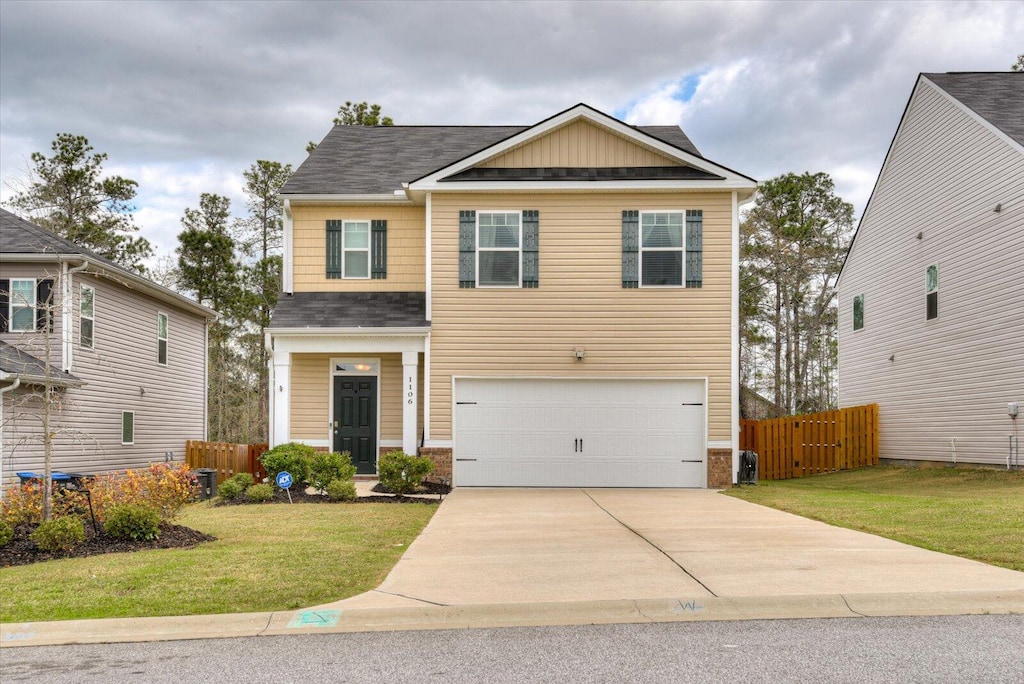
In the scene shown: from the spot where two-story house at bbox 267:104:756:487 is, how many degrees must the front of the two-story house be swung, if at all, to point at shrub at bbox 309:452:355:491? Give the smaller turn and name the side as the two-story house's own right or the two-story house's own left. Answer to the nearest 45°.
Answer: approximately 45° to the two-story house's own right

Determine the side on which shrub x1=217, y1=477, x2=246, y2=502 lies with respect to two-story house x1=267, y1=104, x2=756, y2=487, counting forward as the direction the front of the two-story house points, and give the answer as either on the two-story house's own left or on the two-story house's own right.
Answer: on the two-story house's own right

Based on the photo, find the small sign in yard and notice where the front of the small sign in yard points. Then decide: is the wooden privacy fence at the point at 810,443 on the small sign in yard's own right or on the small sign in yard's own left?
on the small sign in yard's own left

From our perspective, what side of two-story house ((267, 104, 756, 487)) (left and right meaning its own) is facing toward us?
front

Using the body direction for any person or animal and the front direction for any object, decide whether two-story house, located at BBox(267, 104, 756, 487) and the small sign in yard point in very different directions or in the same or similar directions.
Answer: same or similar directions

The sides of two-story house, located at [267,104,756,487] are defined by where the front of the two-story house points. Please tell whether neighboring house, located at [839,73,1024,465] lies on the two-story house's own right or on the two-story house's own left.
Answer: on the two-story house's own left

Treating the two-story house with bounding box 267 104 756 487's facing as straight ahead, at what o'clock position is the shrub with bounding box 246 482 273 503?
The shrub is roughly at 2 o'clock from the two-story house.

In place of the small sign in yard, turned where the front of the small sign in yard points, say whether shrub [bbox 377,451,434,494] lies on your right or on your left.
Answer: on your left

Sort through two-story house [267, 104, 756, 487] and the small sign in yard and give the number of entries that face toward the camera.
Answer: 2

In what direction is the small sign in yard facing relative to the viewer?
toward the camera

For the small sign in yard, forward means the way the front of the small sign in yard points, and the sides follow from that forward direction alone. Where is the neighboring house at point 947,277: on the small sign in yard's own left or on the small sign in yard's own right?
on the small sign in yard's own left

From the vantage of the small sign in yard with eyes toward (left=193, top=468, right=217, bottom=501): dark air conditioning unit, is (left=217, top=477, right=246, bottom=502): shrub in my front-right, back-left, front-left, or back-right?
front-left
